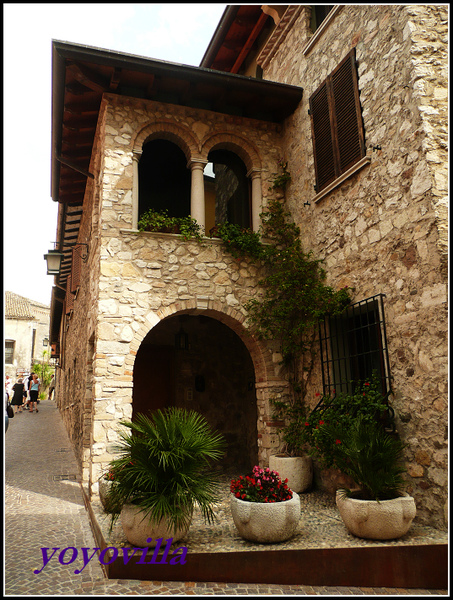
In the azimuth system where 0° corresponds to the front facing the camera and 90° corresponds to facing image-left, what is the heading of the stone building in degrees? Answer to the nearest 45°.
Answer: approximately 0°

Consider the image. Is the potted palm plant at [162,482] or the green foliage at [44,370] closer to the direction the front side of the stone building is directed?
the potted palm plant

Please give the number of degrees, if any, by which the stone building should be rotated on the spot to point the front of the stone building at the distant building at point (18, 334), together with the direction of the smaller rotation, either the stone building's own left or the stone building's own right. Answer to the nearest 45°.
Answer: approximately 135° to the stone building's own right

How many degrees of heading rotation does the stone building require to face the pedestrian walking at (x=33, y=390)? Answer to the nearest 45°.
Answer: approximately 135° to its right

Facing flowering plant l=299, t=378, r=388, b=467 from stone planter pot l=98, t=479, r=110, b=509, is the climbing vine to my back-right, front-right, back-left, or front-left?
front-left

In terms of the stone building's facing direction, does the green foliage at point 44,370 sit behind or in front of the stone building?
behind
